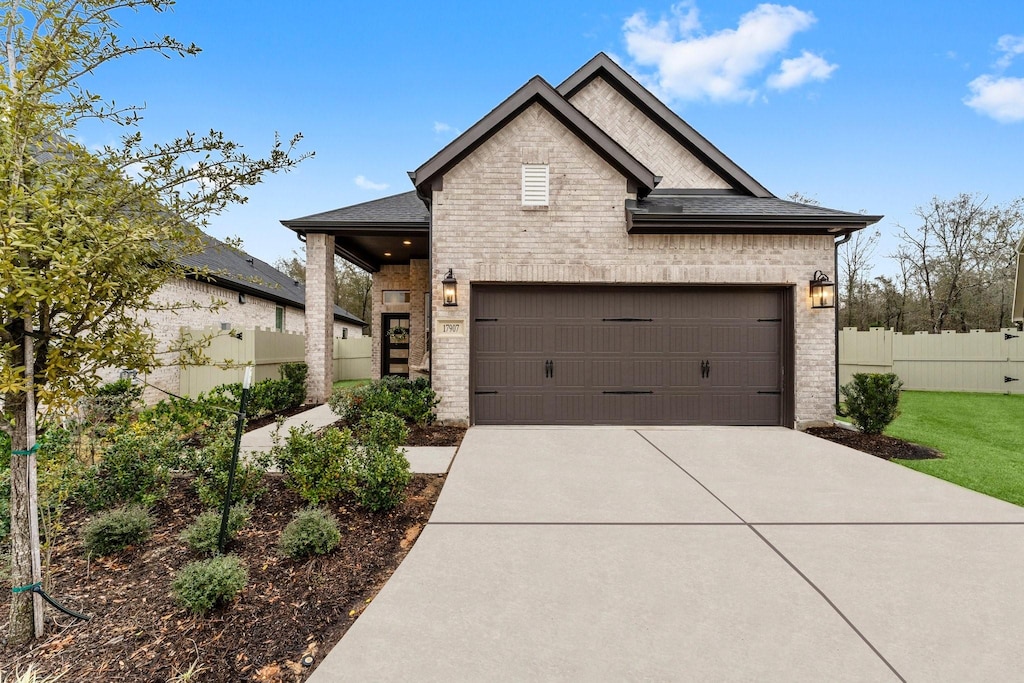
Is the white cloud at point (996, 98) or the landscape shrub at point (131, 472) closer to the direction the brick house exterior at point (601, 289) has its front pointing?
the landscape shrub

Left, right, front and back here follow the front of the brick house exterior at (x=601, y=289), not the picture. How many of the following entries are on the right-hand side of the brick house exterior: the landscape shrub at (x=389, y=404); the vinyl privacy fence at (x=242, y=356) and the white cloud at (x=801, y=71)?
2

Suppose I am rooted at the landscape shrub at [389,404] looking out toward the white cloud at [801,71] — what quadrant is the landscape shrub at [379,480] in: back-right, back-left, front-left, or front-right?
back-right

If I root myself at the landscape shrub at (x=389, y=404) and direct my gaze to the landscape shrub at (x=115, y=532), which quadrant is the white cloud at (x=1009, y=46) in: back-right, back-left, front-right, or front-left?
back-left

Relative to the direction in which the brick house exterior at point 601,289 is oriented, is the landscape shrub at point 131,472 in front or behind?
in front

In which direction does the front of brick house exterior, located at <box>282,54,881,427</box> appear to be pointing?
toward the camera

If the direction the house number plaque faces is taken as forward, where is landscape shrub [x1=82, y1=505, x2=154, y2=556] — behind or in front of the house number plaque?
in front

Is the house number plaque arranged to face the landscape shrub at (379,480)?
yes

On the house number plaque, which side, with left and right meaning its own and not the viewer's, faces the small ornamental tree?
front

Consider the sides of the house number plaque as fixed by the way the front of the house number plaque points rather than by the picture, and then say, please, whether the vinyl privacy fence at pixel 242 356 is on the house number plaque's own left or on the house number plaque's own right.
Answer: on the house number plaque's own right

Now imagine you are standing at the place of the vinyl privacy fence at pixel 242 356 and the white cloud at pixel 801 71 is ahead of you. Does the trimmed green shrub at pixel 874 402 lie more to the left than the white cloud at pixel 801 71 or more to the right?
right

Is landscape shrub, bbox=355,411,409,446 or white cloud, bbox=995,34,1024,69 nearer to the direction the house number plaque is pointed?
the landscape shrub

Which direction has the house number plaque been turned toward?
toward the camera

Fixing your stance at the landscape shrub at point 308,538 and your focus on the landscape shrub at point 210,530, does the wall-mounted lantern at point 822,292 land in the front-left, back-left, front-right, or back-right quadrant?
back-right

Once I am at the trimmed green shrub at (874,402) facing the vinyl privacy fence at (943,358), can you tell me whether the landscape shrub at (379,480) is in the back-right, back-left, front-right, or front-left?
back-left

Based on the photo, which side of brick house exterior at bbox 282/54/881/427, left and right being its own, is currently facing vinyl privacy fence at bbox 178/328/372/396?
right

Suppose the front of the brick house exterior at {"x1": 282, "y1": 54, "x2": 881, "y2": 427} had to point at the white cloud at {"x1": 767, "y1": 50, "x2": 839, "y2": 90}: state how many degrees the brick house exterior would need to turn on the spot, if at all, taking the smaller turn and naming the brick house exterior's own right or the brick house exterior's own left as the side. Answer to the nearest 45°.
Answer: approximately 135° to the brick house exterior's own left

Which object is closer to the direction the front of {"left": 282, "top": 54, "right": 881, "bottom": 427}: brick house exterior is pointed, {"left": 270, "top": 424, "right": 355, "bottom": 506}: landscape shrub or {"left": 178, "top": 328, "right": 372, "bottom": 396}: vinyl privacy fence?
the landscape shrub

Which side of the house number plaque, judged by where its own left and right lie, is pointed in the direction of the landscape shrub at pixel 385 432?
front
